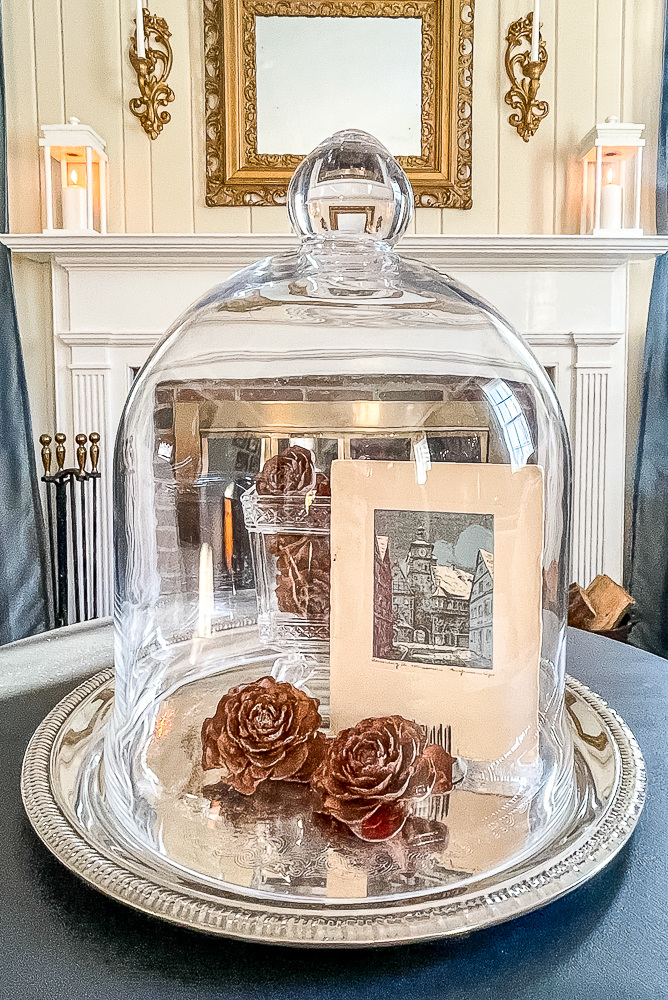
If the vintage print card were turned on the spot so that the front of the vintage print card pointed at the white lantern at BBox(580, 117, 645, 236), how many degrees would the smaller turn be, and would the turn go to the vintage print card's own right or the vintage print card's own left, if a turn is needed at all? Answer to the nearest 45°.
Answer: approximately 180°

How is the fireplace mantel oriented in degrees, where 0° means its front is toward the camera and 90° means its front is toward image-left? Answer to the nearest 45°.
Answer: approximately 0°

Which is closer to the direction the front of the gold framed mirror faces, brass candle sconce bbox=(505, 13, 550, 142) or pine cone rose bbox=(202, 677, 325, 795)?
the pine cone rose

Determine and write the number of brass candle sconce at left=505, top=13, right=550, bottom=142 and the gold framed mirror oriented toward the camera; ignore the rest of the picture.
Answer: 2

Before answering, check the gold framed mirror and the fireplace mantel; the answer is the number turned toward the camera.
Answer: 2

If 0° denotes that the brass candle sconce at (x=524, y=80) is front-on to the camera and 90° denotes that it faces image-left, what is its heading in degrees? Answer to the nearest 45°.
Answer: approximately 0°

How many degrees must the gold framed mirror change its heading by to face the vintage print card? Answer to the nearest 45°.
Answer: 0° — it already faces it

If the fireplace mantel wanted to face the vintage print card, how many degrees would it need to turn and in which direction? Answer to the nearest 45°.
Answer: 0° — it already faces it
